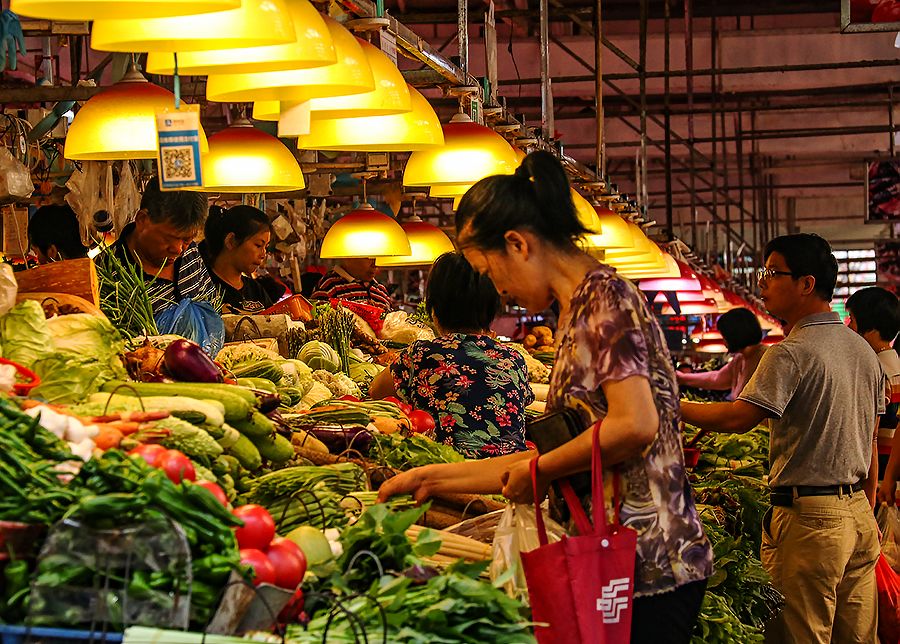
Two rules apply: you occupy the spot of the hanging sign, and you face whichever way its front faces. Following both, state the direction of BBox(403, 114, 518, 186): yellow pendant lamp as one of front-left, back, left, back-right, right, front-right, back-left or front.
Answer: back-left

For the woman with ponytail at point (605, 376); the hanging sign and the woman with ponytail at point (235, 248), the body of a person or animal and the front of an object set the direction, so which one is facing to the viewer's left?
the woman with ponytail at point (605, 376)

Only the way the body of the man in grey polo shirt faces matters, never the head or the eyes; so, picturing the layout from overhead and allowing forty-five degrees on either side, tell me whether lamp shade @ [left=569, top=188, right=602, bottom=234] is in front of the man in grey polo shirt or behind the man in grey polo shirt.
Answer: in front

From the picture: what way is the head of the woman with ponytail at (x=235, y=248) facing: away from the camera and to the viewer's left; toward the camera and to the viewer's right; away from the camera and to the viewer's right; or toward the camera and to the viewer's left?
toward the camera and to the viewer's right

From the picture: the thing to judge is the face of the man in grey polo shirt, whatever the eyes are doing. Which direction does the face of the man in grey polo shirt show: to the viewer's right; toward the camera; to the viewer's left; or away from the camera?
to the viewer's left

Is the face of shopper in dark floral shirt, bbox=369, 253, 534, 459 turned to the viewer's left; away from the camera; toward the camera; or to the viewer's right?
away from the camera

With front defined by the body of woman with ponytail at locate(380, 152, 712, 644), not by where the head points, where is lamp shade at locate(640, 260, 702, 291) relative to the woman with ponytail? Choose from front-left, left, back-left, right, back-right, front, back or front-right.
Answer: right

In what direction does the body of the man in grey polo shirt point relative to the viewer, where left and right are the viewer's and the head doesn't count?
facing away from the viewer and to the left of the viewer

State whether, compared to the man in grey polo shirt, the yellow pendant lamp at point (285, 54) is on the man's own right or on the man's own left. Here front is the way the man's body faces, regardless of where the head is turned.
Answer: on the man's own left

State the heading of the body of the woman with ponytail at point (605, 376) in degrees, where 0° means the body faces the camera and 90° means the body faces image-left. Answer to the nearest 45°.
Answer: approximately 90°

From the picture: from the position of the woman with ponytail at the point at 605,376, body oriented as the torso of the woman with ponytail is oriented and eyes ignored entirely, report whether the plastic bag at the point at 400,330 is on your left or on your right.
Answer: on your right
